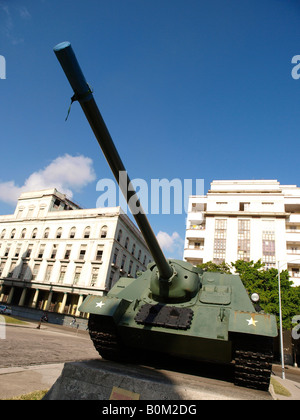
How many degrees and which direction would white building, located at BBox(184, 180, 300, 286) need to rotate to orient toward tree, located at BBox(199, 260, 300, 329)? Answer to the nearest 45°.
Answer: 0° — it already faces it

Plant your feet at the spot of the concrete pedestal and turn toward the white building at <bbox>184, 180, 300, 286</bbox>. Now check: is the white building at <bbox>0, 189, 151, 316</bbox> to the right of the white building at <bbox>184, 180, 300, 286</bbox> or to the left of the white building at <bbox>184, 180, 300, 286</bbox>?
left

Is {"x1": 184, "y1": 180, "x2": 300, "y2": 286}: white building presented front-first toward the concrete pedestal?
yes

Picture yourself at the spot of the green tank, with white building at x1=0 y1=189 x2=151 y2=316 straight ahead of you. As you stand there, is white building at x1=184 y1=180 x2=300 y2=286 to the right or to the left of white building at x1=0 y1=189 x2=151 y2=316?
right

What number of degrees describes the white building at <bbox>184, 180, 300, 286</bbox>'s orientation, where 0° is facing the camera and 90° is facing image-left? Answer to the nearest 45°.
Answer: approximately 0°

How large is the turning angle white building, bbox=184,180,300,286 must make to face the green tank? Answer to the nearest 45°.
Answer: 0° — it already faces it

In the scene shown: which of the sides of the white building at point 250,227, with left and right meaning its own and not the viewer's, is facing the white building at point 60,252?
right

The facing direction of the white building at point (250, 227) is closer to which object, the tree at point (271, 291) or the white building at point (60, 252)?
the tree
